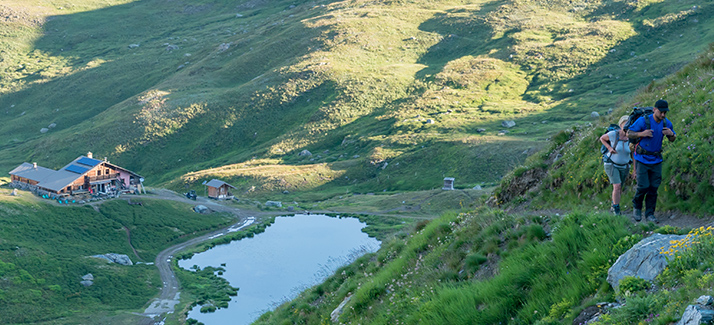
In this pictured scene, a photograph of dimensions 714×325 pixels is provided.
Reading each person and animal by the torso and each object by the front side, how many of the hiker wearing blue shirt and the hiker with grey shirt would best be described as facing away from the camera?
0

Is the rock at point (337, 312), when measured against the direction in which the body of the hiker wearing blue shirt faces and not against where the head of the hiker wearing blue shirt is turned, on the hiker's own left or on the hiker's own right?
on the hiker's own right

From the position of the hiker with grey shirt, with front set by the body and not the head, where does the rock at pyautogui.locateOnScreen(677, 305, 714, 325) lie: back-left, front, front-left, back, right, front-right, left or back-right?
front-right

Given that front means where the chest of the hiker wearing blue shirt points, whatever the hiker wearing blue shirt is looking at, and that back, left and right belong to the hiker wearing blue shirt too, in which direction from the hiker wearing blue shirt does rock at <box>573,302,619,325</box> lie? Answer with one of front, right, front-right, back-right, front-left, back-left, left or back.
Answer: front-right

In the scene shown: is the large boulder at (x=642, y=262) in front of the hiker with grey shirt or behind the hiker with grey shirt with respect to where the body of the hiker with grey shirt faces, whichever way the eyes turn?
in front

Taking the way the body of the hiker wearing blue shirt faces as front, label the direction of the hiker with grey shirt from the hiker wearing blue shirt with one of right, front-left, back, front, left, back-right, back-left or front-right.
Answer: back

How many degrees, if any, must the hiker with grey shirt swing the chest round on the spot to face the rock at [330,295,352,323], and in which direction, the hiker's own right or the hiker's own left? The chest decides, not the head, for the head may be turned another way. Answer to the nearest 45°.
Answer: approximately 135° to the hiker's own right

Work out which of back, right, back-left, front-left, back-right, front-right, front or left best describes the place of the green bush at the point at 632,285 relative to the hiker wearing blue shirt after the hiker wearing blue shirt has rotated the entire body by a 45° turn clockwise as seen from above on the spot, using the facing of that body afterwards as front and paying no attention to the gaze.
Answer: front

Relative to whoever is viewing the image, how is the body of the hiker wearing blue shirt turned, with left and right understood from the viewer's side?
facing the viewer and to the right of the viewer

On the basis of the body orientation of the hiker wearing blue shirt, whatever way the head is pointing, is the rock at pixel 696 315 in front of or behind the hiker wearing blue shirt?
in front
